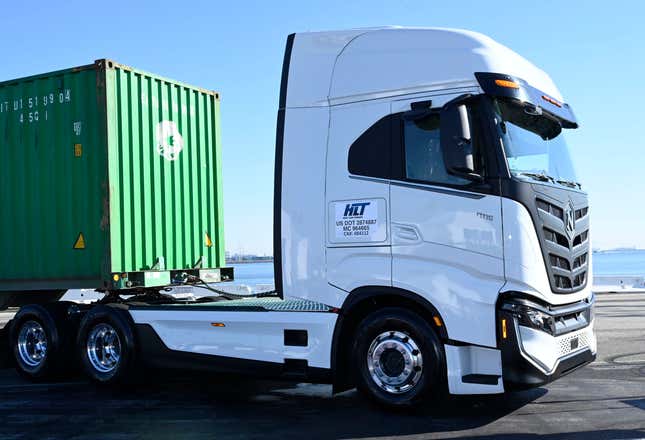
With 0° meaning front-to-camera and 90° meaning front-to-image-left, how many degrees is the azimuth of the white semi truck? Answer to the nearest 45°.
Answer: approximately 315°
